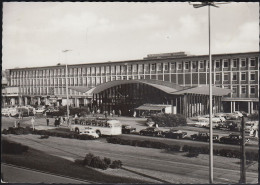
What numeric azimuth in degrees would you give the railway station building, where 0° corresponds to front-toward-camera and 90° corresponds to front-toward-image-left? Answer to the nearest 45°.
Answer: approximately 45°

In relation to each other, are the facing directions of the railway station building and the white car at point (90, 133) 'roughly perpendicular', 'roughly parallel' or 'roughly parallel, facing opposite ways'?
roughly perpendicular

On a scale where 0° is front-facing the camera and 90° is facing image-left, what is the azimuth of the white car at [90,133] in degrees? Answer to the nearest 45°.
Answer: approximately 315°

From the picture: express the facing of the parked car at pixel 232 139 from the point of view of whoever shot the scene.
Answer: facing to the left of the viewer

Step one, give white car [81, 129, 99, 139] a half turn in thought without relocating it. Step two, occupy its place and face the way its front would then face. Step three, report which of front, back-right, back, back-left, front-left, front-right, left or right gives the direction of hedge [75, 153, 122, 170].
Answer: back-left
